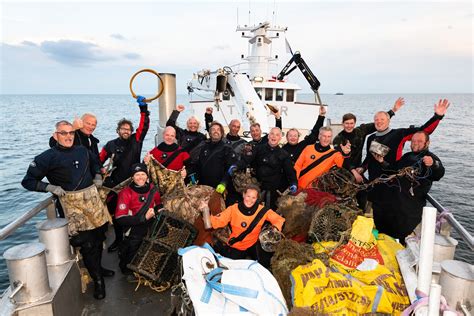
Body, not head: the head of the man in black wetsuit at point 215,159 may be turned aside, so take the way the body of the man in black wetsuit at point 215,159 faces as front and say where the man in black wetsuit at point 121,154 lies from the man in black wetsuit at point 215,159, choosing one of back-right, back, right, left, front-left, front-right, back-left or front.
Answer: right

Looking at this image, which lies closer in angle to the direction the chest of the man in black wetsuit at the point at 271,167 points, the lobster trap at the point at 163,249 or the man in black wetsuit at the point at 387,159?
the lobster trap

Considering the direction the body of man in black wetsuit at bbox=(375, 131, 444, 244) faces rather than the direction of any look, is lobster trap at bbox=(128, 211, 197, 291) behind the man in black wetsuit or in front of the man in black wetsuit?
in front

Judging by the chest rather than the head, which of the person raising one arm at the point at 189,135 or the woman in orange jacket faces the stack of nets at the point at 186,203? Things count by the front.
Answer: the person raising one arm

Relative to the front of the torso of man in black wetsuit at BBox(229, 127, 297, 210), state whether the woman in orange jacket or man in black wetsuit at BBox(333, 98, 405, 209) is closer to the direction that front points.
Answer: the woman in orange jacket

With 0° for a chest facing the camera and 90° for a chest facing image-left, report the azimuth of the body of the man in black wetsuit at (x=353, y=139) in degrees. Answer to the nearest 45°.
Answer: approximately 0°

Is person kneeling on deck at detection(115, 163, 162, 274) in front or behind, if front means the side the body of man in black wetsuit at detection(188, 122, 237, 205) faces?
in front
